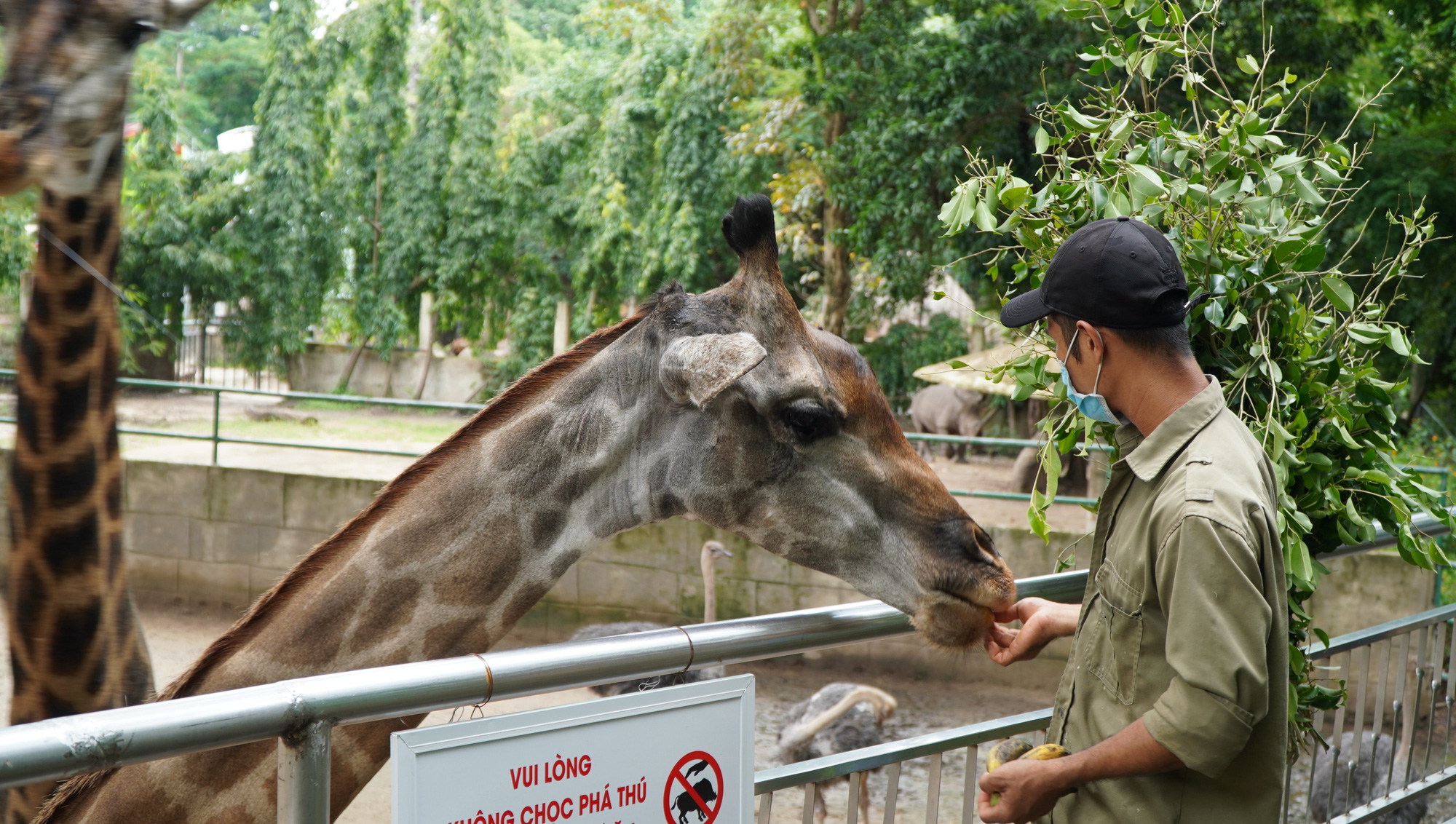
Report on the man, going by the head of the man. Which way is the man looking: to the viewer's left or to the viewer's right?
to the viewer's left

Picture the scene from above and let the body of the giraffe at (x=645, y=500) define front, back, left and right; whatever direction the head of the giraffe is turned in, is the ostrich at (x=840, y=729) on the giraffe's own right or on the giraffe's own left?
on the giraffe's own left

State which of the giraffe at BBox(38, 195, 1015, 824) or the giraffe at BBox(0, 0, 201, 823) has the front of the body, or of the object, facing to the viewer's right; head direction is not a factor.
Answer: the giraffe at BBox(38, 195, 1015, 824)

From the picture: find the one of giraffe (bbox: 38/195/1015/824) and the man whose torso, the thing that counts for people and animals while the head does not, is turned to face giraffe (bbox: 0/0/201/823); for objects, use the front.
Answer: the man

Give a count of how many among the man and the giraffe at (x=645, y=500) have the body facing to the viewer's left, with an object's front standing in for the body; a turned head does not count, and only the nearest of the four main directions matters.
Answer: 1

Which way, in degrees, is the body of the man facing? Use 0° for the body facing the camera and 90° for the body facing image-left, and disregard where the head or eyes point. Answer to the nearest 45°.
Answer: approximately 90°

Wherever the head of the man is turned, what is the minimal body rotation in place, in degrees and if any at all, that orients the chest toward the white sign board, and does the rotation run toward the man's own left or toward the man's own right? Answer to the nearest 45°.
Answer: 0° — they already face it

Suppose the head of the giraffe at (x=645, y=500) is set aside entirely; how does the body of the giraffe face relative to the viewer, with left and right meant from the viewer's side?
facing to the right of the viewer
